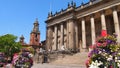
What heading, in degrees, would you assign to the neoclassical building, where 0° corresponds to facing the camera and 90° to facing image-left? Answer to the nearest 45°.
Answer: approximately 45°

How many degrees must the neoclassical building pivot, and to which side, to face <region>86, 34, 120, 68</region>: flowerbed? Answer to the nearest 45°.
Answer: approximately 45° to its left
